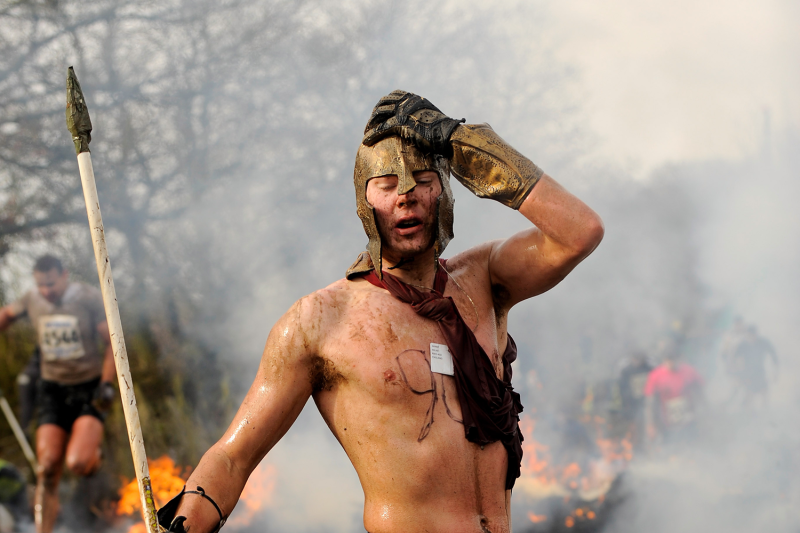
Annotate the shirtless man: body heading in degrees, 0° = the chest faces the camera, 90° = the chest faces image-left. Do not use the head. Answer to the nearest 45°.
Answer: approximately 315°

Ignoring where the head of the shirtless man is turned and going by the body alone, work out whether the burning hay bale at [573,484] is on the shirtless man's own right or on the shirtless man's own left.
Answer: on the shirtless man's own left
